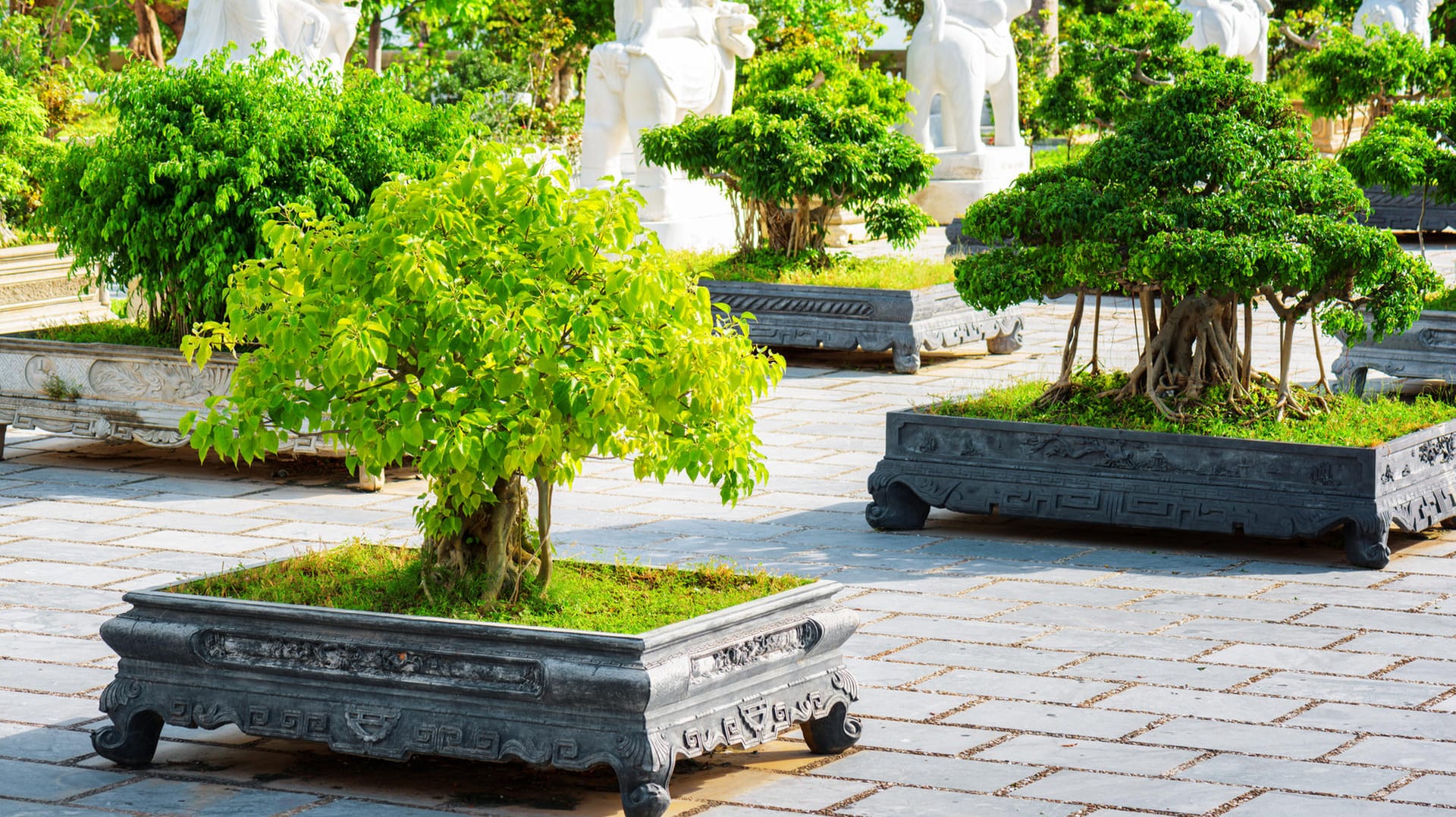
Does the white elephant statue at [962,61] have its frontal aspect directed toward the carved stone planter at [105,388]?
no

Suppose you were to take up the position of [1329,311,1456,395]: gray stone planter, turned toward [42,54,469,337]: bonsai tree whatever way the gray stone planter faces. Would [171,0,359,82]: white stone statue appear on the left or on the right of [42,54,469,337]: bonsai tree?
right

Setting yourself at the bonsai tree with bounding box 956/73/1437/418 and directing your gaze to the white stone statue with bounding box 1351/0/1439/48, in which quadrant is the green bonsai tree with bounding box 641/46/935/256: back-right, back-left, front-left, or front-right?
front-left

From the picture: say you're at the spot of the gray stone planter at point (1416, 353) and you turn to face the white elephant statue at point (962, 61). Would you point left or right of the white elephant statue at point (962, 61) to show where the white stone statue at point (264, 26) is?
left
